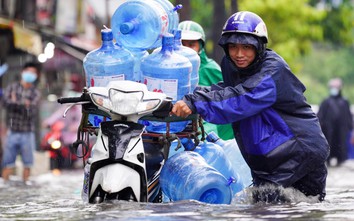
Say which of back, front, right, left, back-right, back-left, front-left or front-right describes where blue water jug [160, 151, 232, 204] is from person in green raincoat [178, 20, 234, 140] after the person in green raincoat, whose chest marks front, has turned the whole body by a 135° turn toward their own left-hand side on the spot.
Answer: right

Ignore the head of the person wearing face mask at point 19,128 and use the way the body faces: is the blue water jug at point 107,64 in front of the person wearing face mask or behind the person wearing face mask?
in front

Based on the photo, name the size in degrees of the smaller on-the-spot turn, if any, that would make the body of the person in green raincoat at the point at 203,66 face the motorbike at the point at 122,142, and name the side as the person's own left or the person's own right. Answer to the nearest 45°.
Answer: approximately 45° to the person's own left

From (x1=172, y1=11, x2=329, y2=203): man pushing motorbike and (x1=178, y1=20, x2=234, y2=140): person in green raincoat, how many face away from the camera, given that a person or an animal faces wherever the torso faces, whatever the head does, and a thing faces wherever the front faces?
0

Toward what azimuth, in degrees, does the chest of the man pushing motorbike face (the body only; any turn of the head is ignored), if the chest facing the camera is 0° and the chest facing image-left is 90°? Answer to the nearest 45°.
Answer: approximately 45°

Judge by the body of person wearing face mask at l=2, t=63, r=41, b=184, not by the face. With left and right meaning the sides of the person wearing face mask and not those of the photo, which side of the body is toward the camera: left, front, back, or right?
front

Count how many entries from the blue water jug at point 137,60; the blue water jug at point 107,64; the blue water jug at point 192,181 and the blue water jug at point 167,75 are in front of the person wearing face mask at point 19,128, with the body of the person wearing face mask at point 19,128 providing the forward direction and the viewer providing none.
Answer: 4

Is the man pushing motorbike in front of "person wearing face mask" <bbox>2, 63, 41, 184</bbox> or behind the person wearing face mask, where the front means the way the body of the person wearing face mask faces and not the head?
in front

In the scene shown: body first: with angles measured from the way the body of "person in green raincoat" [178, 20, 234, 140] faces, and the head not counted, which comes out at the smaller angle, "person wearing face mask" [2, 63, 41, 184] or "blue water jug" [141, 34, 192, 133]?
the blue water jug

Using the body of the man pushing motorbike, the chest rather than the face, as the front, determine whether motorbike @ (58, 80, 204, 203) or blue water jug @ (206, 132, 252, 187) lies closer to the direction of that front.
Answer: the motorbike
